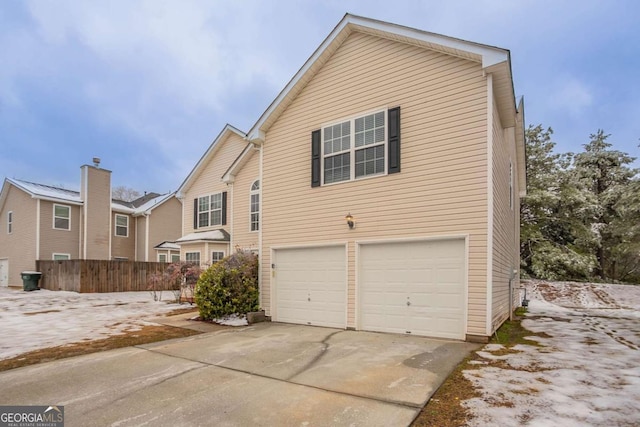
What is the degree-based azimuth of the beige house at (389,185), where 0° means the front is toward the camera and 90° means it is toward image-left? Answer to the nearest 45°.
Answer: approximately 45°

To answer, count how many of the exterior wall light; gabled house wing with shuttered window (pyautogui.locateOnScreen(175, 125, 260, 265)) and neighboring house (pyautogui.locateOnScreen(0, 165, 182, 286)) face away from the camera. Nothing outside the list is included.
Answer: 0

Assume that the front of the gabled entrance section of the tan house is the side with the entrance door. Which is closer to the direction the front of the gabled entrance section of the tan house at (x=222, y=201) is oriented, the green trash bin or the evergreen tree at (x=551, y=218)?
the green trash bin

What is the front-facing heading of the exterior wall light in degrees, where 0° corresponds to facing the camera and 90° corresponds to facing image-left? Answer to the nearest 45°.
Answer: approximately 45°

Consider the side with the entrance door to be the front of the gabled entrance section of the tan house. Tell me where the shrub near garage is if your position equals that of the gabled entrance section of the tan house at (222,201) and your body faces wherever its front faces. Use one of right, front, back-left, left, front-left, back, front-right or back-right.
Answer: front-left

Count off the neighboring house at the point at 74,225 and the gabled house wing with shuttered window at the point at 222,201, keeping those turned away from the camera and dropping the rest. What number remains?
0

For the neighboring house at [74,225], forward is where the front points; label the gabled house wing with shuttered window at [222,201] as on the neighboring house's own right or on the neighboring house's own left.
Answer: on the neighboring house's own left

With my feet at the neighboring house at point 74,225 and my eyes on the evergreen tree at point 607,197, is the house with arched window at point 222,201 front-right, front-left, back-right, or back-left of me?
front-right

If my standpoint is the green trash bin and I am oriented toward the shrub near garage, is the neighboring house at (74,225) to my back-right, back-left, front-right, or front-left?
back-left

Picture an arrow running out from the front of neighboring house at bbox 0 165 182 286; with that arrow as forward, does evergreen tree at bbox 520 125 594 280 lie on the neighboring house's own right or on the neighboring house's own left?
on the neighboring house's own left
